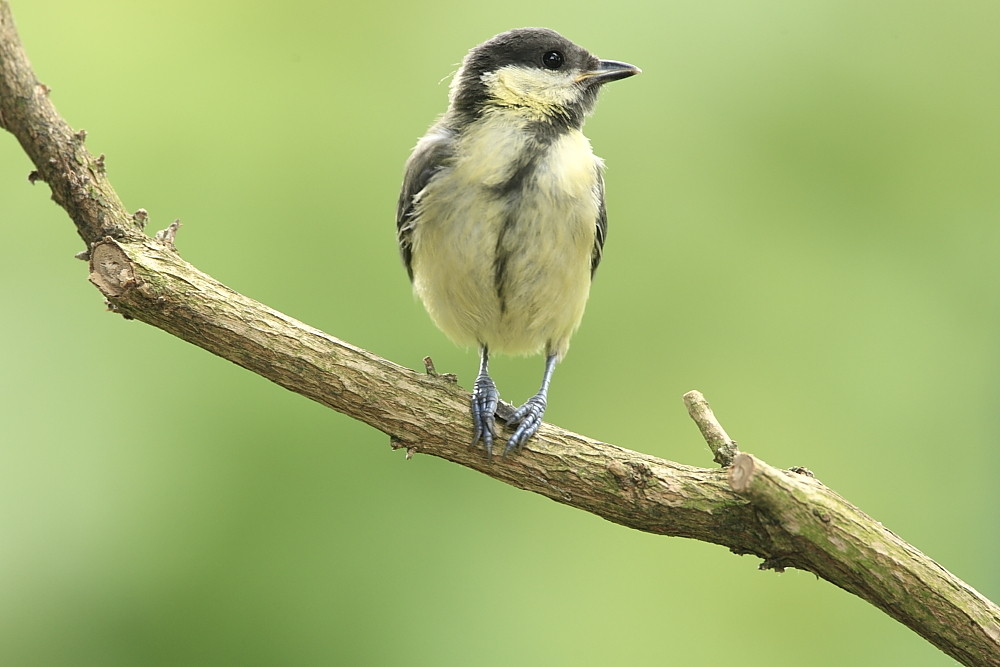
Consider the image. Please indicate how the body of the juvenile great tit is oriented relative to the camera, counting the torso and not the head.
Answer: toward the camera
